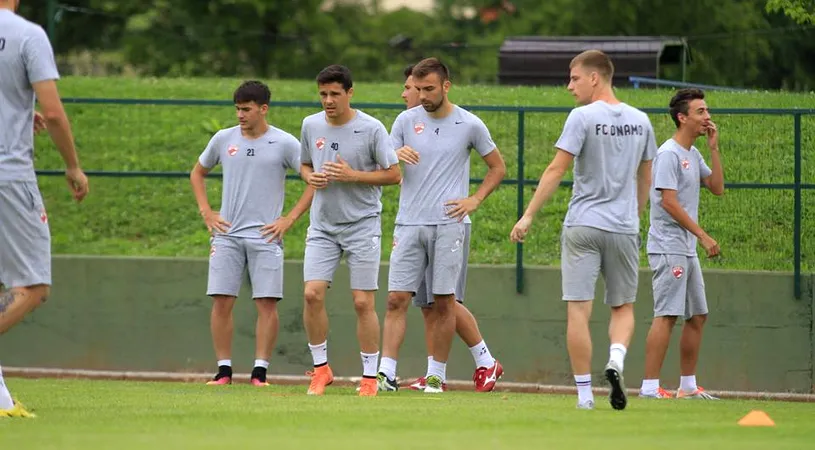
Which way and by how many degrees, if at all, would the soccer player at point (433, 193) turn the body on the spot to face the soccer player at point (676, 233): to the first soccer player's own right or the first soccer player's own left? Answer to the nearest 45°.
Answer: approximately 90° to the first soccer player's own left

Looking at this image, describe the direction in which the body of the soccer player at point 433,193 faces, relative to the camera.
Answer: toward the camera

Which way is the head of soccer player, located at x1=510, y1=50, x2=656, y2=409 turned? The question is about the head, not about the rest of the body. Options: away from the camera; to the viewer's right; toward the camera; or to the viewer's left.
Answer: to the viewer's left

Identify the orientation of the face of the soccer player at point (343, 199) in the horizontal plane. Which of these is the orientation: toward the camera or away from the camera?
toward the camera

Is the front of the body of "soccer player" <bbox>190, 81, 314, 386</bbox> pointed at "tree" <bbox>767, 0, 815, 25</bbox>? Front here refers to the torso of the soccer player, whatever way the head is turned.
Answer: no

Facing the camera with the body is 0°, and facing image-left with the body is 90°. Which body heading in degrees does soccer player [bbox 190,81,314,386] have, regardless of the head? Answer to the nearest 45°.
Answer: approximately 0°

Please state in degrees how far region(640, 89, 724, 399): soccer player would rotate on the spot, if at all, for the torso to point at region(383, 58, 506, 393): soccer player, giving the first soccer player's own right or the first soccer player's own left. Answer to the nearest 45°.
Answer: approximately 90° to the first soccer player's own right

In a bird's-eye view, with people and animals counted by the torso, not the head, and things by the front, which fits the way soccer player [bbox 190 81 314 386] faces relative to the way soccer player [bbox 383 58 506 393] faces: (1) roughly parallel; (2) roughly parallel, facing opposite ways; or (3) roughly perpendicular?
roughly parallel

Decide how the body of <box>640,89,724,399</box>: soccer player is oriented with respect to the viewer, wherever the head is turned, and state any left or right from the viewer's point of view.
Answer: facing the viewer and to the right of the viewer

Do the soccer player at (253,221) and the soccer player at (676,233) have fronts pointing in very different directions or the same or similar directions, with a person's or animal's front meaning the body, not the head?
same or similar directions

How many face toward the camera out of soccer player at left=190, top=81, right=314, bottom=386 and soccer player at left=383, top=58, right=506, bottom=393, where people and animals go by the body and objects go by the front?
2

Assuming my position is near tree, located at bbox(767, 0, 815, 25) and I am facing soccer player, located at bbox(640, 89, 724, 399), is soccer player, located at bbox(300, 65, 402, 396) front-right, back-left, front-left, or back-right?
front-right

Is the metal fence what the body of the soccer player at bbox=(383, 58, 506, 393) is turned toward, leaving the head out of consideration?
no
